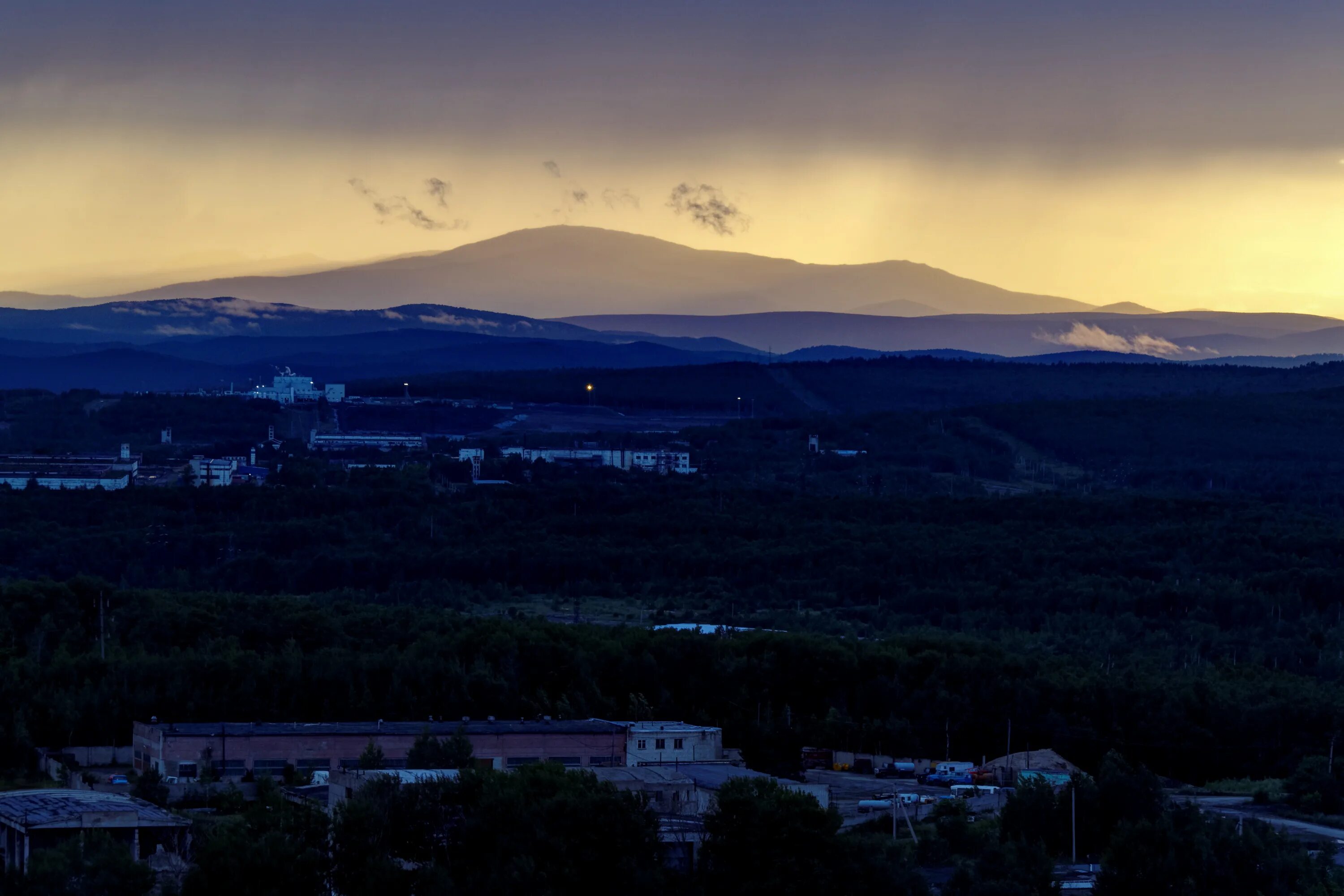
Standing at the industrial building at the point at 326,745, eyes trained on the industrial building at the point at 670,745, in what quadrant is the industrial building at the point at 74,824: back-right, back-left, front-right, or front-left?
back-right

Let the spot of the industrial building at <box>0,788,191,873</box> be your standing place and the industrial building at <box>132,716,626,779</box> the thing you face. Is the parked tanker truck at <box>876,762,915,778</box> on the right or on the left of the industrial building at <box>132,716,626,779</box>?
right

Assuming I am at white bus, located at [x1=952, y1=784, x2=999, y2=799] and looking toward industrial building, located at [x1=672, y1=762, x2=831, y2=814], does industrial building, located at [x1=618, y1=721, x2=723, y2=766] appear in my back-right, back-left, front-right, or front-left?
front-right
